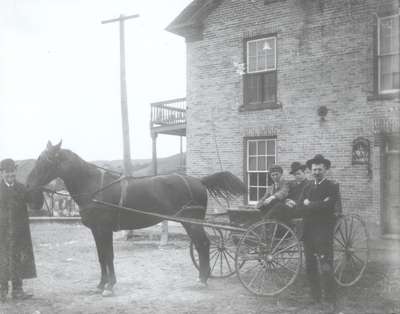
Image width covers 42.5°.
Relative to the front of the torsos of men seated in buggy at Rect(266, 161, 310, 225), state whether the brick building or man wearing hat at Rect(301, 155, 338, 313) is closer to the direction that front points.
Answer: the man wearing hat

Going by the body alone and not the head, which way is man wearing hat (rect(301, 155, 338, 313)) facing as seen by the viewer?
toward the camera

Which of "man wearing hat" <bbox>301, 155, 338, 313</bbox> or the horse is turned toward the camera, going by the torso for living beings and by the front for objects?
the man wearing hat

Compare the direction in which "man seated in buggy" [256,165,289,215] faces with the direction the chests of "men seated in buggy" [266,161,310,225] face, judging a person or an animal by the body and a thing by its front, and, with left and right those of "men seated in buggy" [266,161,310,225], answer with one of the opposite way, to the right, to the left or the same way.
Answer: the same way

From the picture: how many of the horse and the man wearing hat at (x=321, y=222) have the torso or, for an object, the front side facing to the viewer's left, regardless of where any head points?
1

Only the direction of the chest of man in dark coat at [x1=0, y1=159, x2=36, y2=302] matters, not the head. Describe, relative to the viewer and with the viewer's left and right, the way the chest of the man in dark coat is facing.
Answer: facing the viewer

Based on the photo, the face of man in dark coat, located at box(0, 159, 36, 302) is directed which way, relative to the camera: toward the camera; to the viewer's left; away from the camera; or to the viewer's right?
toward the camera

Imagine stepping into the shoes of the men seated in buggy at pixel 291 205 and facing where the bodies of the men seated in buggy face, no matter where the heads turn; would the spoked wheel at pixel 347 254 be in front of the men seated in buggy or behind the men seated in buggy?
behind

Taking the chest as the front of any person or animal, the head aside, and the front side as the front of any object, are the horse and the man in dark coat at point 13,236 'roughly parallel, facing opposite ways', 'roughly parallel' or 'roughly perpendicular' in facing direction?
roughly perpendicular

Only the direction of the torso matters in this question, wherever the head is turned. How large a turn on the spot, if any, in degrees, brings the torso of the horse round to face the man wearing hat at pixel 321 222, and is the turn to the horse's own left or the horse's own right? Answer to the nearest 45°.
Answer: approximately 135° to the horse's own left

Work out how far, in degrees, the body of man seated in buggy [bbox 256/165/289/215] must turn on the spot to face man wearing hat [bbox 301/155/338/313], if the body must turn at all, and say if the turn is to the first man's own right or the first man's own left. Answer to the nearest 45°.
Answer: approximately 90° to the first man's own left

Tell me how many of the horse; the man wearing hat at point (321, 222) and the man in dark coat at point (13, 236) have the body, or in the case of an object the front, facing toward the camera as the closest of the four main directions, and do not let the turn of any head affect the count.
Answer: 2

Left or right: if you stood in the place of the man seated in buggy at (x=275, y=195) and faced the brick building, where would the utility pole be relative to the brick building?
left

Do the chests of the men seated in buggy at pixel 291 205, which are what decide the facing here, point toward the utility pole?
no

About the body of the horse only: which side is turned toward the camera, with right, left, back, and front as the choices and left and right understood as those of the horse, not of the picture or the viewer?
left

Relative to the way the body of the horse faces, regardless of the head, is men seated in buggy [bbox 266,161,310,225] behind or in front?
behind

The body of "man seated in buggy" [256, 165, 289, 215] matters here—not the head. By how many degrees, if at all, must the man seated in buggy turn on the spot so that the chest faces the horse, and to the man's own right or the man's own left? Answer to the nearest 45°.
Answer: approximately 45° to the man's own right

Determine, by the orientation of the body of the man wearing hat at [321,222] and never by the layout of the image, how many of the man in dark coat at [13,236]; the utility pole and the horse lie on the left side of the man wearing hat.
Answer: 0

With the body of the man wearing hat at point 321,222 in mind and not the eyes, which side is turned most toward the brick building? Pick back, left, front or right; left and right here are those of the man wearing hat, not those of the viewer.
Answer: back
